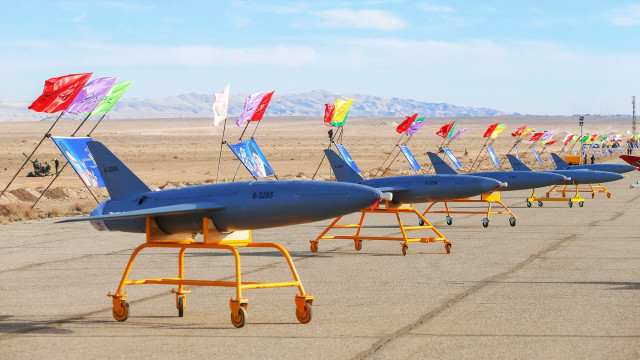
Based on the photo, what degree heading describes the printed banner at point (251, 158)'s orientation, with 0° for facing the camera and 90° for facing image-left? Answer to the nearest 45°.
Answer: approximately 0°

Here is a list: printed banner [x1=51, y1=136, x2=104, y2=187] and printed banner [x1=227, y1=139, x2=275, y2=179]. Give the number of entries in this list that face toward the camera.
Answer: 2

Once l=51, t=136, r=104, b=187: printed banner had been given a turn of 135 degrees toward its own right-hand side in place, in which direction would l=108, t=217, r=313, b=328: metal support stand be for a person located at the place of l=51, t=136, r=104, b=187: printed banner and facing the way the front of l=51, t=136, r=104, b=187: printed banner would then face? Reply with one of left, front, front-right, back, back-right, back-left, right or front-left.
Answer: back-left

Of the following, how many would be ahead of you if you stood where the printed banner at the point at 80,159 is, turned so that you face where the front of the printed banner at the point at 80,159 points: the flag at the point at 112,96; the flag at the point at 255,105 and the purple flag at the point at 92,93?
0

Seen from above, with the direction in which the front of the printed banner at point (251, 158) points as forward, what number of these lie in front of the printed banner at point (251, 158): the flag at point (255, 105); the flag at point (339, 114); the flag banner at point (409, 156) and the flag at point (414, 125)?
0

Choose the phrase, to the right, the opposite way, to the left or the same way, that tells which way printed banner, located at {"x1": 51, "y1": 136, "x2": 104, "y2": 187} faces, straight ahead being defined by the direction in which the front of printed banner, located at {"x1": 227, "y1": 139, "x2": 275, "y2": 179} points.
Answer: the same way

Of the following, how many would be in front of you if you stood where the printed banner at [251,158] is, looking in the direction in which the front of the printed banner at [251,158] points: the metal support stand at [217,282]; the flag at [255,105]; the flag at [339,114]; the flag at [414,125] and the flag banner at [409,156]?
1

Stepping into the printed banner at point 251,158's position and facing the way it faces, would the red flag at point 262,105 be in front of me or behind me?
behind

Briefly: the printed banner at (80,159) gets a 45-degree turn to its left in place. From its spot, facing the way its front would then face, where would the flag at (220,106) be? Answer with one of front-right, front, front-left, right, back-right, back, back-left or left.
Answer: left

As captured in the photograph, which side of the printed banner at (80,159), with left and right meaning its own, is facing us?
front

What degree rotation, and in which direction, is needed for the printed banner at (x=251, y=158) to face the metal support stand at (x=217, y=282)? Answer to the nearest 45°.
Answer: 0° — it already faces it
